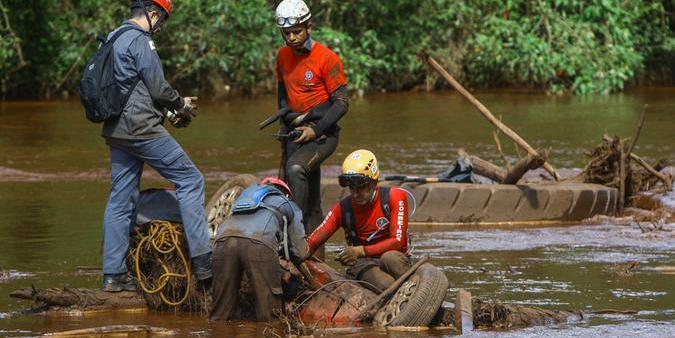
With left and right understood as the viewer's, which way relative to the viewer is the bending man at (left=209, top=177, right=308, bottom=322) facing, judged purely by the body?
facing away from the viewer and to the right of the viewer

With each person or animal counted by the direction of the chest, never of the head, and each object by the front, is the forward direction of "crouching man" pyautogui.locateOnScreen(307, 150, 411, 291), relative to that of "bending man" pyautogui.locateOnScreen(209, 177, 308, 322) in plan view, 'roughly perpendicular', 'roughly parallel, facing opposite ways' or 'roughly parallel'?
roughly parallel, facing opposite ways

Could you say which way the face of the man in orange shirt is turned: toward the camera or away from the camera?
toward the camera

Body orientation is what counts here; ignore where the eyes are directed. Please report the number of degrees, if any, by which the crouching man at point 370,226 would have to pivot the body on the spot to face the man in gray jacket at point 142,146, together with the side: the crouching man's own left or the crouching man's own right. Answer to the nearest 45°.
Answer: approximately 45° to the crouching man's own right

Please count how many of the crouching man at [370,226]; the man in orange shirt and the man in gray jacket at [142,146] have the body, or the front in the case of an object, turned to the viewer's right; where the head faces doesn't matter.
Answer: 1

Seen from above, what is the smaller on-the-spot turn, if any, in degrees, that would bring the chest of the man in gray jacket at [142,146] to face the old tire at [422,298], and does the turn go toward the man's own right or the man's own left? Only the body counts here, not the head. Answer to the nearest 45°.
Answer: approximately 45° to the man's own right

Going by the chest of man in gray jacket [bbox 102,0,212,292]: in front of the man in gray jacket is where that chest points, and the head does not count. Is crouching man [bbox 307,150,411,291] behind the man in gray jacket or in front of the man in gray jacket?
in front

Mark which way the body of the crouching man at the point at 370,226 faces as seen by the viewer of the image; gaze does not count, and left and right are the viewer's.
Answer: facing the viewer and to the left of the viewer

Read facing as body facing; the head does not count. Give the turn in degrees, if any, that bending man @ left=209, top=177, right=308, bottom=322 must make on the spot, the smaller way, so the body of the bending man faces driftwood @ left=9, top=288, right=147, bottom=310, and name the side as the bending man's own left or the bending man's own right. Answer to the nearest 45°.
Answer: approximately 135° to the bending man's own left

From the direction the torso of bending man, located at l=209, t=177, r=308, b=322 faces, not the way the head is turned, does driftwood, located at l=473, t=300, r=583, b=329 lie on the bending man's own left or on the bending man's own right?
on the bending man's own right

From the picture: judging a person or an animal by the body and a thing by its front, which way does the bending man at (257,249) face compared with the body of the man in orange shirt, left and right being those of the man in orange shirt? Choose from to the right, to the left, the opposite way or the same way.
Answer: the opposite way

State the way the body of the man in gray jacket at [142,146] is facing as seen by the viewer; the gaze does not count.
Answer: to the viewer's right

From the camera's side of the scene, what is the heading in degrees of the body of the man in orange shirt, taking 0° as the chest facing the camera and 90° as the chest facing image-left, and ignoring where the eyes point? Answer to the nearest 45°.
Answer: approximately 45°
